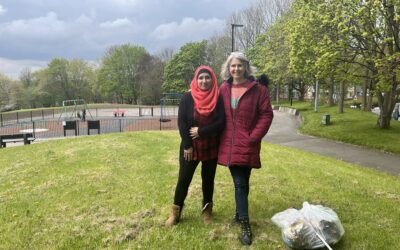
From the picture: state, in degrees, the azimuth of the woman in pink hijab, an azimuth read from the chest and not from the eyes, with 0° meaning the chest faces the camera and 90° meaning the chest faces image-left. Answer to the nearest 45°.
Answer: approximately 0°

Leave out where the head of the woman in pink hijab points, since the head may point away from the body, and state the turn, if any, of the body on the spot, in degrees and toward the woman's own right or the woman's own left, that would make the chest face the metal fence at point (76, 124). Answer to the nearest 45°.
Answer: approximately 180°

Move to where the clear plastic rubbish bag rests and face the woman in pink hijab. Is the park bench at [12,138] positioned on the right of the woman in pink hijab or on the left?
right

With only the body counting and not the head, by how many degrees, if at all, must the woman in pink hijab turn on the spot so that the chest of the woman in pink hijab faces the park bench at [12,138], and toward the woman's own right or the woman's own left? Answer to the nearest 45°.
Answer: approximately 135° to the woman's own right

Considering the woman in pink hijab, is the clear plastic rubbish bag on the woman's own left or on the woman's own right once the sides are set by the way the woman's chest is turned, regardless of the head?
on the woman's own left

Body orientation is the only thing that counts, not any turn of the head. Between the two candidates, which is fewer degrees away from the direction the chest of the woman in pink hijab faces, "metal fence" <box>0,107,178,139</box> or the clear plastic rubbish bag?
the clear plastic rubbish bag
